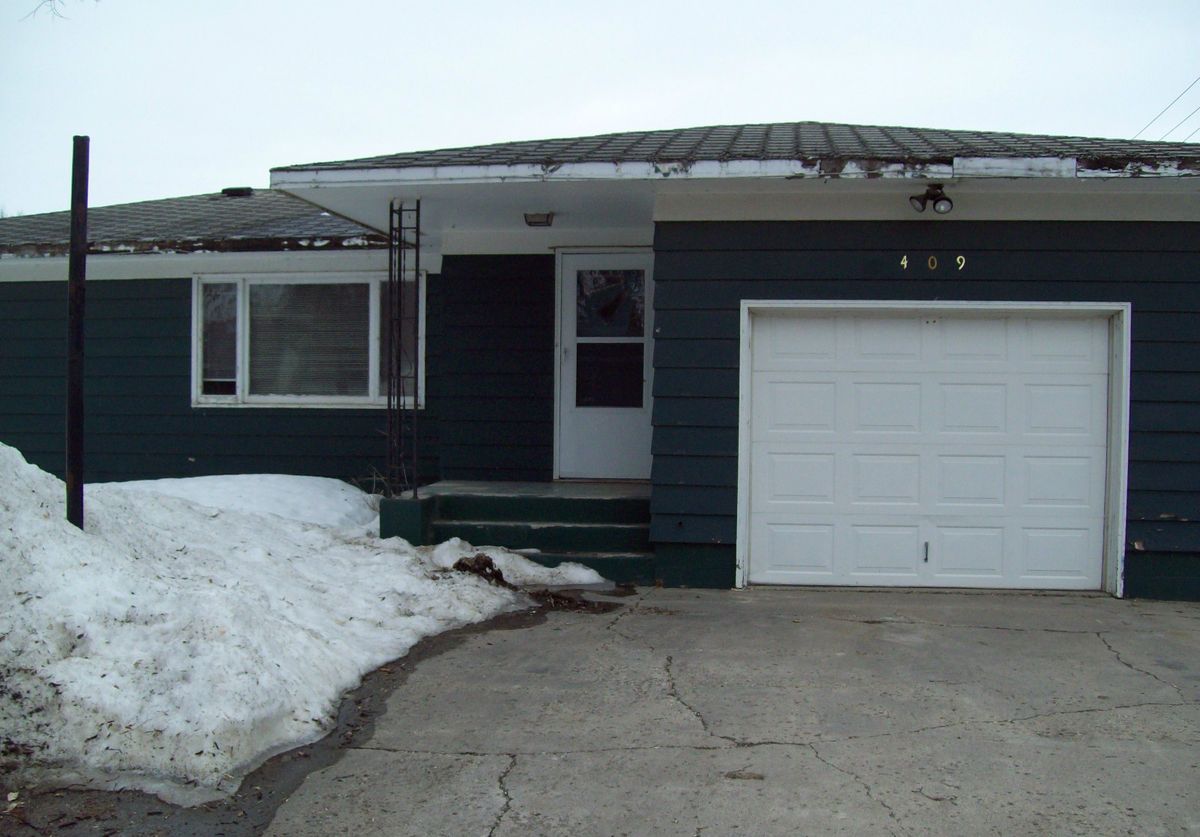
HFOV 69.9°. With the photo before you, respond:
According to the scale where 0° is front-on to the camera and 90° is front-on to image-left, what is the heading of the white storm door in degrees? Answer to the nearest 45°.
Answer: approximately 0°

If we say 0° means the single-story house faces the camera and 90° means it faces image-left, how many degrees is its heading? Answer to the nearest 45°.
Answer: approximately 0°

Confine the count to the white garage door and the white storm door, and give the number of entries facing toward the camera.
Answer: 2

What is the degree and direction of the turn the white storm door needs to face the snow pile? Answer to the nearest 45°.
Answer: approximately 90° to its right

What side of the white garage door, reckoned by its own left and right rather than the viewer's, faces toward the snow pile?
right

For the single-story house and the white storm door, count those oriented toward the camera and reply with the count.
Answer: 2

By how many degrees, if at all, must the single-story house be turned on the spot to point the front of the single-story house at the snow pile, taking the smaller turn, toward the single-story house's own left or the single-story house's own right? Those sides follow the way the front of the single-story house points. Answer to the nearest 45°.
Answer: approximately 90° to the single-story house's own right

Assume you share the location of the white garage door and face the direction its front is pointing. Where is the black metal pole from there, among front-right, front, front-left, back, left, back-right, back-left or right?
front-right
